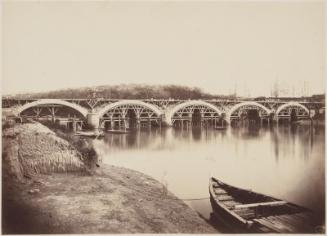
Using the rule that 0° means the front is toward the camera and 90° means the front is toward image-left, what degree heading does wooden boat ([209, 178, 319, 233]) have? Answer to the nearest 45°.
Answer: approximately 135°

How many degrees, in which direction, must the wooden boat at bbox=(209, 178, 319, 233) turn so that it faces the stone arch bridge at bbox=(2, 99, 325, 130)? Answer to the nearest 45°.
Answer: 0° — it already faces it
